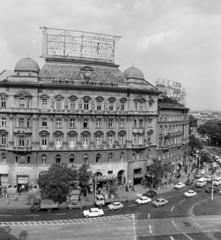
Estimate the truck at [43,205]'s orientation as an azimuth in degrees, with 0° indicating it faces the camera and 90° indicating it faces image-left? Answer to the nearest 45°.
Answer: approximately 90°

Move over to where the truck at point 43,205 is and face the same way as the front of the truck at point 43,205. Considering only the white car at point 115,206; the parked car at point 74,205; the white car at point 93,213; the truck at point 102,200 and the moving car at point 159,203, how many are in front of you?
0

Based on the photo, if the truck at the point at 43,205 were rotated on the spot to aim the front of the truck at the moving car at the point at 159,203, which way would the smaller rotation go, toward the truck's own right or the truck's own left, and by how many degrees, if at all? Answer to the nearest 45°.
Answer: approximately 180°

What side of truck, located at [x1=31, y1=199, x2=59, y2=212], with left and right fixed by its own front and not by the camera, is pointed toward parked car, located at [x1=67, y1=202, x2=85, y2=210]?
back

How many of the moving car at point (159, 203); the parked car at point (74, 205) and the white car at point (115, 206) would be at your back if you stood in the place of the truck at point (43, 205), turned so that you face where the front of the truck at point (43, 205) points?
3

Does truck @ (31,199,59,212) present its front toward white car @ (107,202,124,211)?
no

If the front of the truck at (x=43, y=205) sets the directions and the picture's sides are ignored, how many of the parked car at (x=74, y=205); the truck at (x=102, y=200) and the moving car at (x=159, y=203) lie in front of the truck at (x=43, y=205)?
0

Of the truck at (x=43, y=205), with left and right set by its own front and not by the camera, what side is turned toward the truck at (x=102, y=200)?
back
